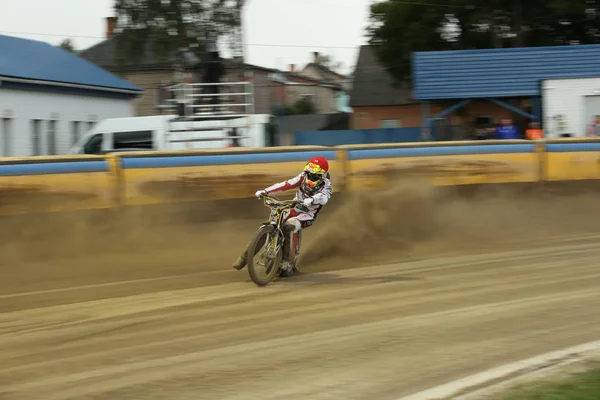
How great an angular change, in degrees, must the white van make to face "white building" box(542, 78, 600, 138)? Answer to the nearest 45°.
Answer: approximately 180°

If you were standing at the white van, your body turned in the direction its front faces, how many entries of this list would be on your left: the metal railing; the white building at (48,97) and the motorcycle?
1

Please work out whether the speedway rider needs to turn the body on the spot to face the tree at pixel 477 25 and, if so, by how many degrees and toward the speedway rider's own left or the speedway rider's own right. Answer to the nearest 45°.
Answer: approximately 135° to the speedway rider's own right

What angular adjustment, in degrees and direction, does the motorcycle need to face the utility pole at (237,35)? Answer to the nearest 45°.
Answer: approximately 135° to its right

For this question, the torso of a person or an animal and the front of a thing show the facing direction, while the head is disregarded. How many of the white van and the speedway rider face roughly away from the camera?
0

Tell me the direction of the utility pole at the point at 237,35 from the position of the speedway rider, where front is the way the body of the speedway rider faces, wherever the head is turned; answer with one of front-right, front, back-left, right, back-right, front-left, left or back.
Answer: back-right

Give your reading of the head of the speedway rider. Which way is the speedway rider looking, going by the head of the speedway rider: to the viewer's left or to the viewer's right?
to the viewer's left

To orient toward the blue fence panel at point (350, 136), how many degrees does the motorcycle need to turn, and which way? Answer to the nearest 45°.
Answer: approximately 135° to its right

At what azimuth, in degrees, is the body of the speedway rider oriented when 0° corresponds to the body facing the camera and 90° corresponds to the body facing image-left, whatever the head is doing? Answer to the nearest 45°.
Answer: approximately 45°

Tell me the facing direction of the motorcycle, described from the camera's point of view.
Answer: facing the viewer and to the left of the viewer

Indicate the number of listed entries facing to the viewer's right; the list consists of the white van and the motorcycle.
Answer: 0

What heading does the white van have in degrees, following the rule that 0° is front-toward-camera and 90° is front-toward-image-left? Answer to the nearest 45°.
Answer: approximately 90°

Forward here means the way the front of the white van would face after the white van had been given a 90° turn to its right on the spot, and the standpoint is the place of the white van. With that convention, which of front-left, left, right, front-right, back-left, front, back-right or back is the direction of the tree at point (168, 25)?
front
